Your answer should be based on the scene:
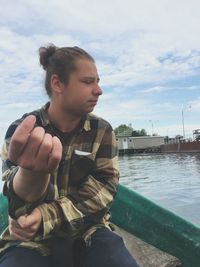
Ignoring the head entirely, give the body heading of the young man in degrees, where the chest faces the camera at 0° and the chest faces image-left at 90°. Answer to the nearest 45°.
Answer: approximately 0°
